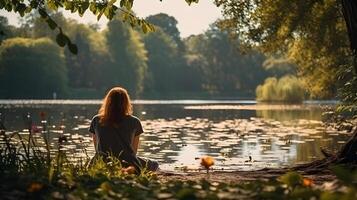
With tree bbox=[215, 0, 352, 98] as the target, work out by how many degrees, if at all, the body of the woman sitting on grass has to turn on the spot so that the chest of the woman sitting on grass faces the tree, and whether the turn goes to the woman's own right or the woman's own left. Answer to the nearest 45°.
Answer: approximately 45° to the woman's own right

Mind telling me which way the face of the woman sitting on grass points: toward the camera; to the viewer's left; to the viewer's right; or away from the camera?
away from the camera

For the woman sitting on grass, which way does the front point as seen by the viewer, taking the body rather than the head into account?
away from the camera
